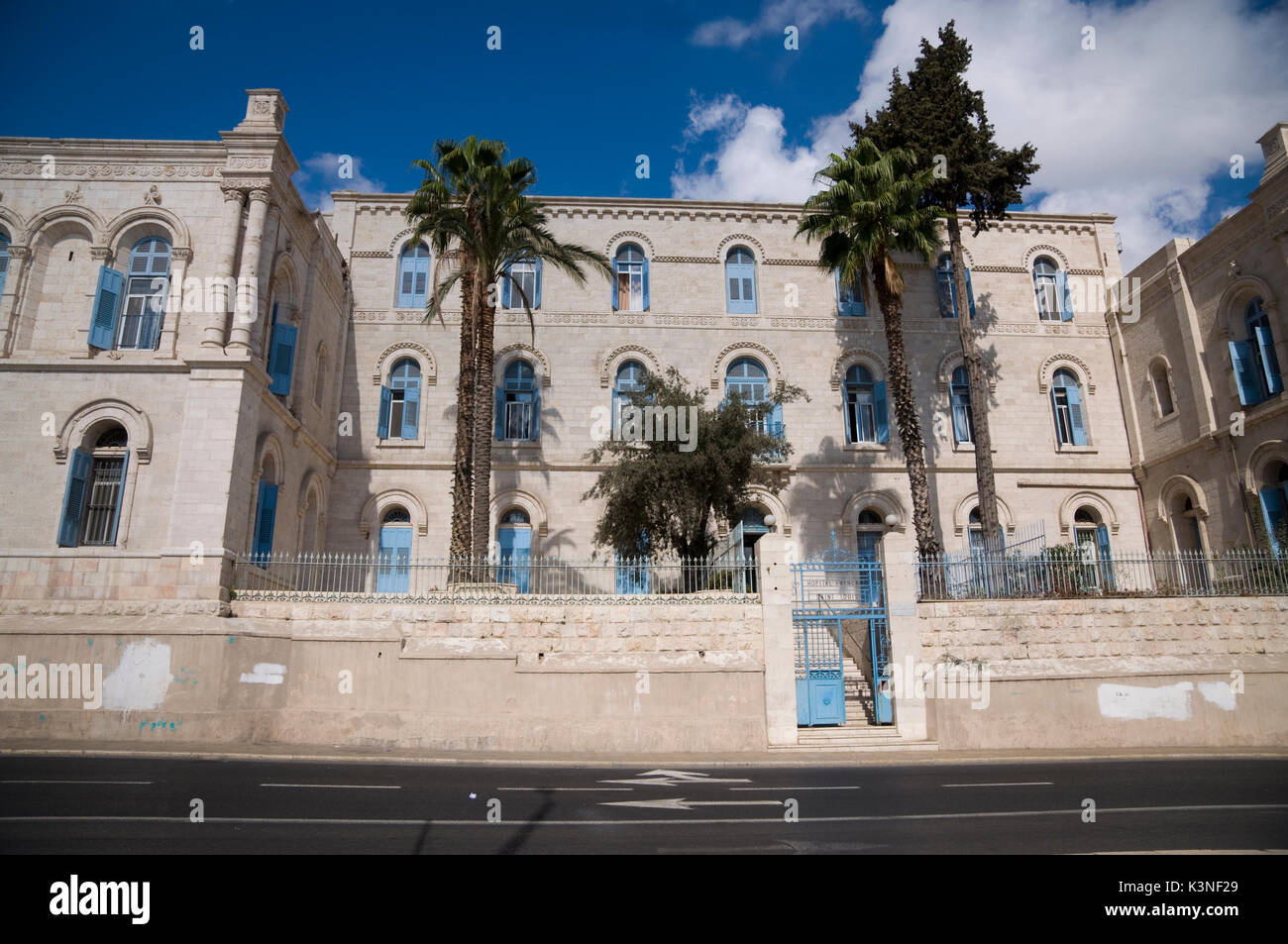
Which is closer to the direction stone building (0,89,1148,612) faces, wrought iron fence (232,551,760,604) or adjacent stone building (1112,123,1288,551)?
the wrought iron fence

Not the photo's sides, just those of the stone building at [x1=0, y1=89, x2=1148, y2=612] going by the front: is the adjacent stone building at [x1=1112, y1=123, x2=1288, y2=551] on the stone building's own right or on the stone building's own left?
on the stone building's own left

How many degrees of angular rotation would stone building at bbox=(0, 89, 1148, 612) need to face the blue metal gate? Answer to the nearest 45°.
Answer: approximately 45° to its left

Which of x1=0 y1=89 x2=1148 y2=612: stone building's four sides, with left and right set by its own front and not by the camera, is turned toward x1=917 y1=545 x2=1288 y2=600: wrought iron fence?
left

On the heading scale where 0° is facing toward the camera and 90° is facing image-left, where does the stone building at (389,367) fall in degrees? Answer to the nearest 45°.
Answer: approximately 0°
